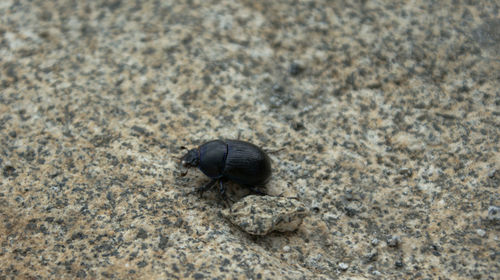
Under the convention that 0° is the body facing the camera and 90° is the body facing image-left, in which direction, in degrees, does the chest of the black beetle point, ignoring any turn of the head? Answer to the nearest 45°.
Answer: approximately 90°

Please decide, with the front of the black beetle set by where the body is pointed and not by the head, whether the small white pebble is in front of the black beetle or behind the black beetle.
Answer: behind
